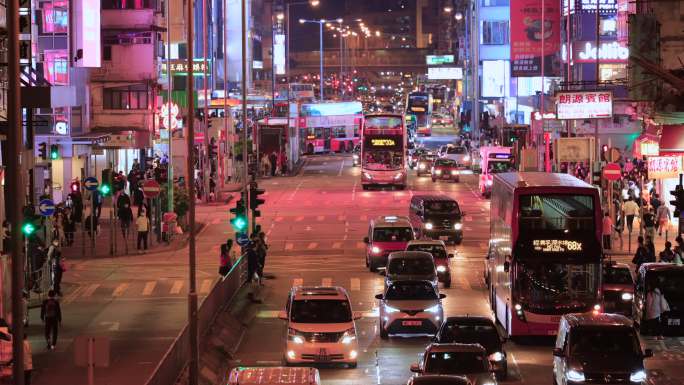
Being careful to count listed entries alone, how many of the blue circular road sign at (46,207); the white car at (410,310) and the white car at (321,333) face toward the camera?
3

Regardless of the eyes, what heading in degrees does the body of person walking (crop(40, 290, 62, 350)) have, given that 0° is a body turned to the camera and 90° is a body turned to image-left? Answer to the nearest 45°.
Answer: approximately 180°

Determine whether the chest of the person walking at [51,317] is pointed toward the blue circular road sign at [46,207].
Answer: yes

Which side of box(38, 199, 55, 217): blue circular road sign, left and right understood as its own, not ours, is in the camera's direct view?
front

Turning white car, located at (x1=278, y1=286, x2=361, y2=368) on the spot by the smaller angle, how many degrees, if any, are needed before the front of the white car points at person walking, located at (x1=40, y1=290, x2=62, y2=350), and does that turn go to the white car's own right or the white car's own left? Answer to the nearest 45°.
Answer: approximately 90° to the white car's own right

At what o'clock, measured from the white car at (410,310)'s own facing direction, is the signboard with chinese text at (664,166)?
The signboard with chinese text is roughly at 7 o'clock from the white car.

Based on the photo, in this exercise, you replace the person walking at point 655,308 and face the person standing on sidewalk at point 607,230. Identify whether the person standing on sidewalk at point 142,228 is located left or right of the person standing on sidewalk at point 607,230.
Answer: left

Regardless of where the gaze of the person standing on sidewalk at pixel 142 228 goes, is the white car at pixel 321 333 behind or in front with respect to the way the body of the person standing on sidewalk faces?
in front

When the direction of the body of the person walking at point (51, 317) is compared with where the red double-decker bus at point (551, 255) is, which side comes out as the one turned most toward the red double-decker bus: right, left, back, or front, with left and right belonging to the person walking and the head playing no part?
right

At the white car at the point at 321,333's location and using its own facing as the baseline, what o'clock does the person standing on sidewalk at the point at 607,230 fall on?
The person standing on sidewalk is roughly at 7 o'clock from the white car.

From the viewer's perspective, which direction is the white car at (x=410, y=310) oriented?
toward the camera
